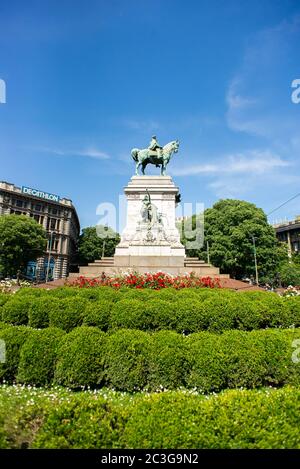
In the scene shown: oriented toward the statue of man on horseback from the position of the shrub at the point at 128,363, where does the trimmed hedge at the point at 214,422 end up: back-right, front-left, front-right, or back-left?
back-right

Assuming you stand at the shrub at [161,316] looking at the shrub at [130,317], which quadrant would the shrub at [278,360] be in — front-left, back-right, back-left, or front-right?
back-left

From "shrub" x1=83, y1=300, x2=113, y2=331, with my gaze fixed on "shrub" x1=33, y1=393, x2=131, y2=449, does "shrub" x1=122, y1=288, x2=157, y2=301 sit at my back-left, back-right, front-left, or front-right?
back-left

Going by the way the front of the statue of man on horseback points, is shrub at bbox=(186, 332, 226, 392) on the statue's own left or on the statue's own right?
on the statue's own right

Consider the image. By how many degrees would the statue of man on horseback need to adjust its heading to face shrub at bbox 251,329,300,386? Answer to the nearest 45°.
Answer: approximately 90° to its right

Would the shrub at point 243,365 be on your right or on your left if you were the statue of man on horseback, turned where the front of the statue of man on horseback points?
on your right

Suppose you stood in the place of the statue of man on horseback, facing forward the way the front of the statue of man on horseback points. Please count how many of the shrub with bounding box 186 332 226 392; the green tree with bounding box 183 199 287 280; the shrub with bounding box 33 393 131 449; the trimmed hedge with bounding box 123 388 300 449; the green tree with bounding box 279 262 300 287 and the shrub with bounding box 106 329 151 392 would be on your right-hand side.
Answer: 4

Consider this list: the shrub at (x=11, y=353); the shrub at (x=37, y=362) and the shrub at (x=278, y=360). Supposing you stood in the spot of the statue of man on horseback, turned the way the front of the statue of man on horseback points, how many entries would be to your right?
3

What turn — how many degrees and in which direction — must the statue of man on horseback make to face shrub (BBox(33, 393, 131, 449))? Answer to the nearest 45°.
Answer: approximately 90° to its right

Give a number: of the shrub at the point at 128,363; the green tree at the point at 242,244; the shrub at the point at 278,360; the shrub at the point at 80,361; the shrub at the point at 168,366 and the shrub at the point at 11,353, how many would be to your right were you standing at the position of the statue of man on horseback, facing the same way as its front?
5

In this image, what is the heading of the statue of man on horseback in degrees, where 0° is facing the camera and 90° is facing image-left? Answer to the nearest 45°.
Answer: approximately 270°

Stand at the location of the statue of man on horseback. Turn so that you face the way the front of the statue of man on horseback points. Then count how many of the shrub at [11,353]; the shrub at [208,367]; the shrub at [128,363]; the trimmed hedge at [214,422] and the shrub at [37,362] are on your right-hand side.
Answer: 5

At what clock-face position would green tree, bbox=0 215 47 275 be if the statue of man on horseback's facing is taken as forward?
The green tree is roughly at 7 o'clock from the statue of man on horseback.

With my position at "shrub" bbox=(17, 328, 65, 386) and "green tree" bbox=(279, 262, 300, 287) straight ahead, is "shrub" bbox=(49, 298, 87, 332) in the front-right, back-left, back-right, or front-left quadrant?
front-left
